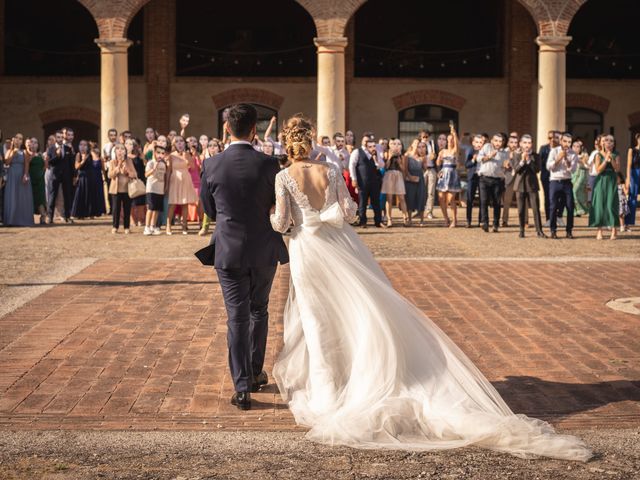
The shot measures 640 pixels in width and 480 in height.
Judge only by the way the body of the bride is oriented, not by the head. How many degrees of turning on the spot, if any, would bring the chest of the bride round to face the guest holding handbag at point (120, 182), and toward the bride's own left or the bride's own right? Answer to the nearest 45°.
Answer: approximately 45° to the bride's own left

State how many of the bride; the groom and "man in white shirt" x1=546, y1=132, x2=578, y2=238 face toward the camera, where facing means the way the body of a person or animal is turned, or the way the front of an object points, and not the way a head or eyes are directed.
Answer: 1

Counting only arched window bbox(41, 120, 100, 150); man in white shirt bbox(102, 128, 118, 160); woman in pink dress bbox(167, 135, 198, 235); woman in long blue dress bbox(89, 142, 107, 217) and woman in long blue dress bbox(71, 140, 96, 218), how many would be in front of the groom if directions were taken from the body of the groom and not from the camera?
5

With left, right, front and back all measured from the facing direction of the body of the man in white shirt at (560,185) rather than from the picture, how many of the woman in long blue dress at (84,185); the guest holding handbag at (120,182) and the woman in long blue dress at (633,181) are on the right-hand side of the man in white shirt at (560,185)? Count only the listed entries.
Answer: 2

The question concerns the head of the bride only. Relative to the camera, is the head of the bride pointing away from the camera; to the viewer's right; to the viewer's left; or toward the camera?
away from the camera

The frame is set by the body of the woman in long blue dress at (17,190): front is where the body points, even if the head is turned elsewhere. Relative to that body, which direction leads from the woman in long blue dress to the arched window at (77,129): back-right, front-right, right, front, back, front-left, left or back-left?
back

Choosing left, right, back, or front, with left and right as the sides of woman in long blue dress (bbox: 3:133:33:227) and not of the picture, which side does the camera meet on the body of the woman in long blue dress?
front

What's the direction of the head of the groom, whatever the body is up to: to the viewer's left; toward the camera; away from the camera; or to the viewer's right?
away from the camera

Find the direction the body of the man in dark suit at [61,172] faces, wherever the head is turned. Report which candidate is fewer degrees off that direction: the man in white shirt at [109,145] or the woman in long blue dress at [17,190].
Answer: the woman in long blue dress

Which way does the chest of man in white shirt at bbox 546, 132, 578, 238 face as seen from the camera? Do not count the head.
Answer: toward the camera

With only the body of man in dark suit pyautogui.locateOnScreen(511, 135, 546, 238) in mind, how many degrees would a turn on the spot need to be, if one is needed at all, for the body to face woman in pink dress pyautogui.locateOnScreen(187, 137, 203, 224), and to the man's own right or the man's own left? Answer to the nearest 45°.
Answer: approximately 90° to the man's own right

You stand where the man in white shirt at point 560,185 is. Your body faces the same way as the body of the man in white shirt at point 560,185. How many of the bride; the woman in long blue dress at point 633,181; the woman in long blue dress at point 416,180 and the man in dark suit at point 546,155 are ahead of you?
1

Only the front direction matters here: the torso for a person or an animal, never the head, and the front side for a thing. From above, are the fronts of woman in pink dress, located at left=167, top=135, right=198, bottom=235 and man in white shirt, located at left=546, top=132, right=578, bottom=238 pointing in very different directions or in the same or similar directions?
same or similar directions

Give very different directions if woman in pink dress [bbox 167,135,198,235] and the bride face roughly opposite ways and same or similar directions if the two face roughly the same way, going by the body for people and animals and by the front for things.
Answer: very different directions

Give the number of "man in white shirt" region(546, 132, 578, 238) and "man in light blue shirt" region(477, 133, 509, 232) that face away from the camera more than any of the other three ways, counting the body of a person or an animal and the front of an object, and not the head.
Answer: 0

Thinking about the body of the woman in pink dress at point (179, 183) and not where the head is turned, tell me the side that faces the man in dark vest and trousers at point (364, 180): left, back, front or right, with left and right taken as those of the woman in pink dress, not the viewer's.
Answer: left

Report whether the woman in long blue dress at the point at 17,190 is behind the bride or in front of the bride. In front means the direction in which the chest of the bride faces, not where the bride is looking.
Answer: in front

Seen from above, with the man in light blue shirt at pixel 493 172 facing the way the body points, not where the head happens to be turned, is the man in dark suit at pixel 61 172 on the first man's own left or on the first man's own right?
on the first man's own right

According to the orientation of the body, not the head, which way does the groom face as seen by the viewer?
away from the camera

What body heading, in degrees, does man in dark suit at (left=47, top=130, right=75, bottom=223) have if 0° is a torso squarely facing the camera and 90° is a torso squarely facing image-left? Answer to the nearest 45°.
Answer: approximately 0°

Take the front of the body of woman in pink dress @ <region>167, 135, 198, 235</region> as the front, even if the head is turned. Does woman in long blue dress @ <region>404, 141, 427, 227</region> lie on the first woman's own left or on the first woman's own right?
on the first woman's own left

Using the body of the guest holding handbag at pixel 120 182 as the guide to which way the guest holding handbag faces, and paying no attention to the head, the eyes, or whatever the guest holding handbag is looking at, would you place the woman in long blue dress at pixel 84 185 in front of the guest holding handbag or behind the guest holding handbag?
behind
